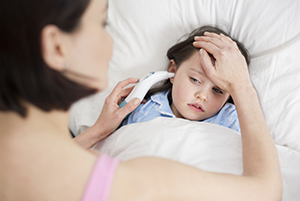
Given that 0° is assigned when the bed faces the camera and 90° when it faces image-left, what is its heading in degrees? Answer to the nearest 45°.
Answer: approximately 0°

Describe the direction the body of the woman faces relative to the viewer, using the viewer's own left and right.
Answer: facing away from the viewer and to the right of the viewer

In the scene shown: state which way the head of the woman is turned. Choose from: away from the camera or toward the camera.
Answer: away from the camera
